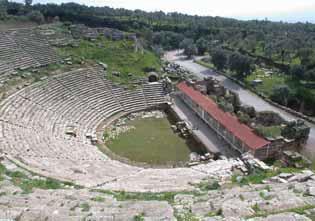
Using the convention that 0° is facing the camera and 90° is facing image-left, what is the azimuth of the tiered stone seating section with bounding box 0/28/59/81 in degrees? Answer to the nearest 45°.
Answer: approximately 315°

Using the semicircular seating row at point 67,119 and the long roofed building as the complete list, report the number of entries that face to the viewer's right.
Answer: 1

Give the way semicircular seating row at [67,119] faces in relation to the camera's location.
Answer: facing to the right of the viewer

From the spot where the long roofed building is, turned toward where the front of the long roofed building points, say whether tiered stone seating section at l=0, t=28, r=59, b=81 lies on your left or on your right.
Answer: on your right

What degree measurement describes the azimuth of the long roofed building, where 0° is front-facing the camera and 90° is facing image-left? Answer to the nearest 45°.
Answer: approximately 45°

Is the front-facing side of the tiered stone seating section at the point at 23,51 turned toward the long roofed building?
yes

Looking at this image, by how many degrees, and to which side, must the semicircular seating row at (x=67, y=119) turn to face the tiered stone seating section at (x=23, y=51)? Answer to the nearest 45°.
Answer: approximately 90° to its left

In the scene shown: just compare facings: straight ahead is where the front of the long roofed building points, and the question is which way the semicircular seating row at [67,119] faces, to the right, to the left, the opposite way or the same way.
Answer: the opposite way
